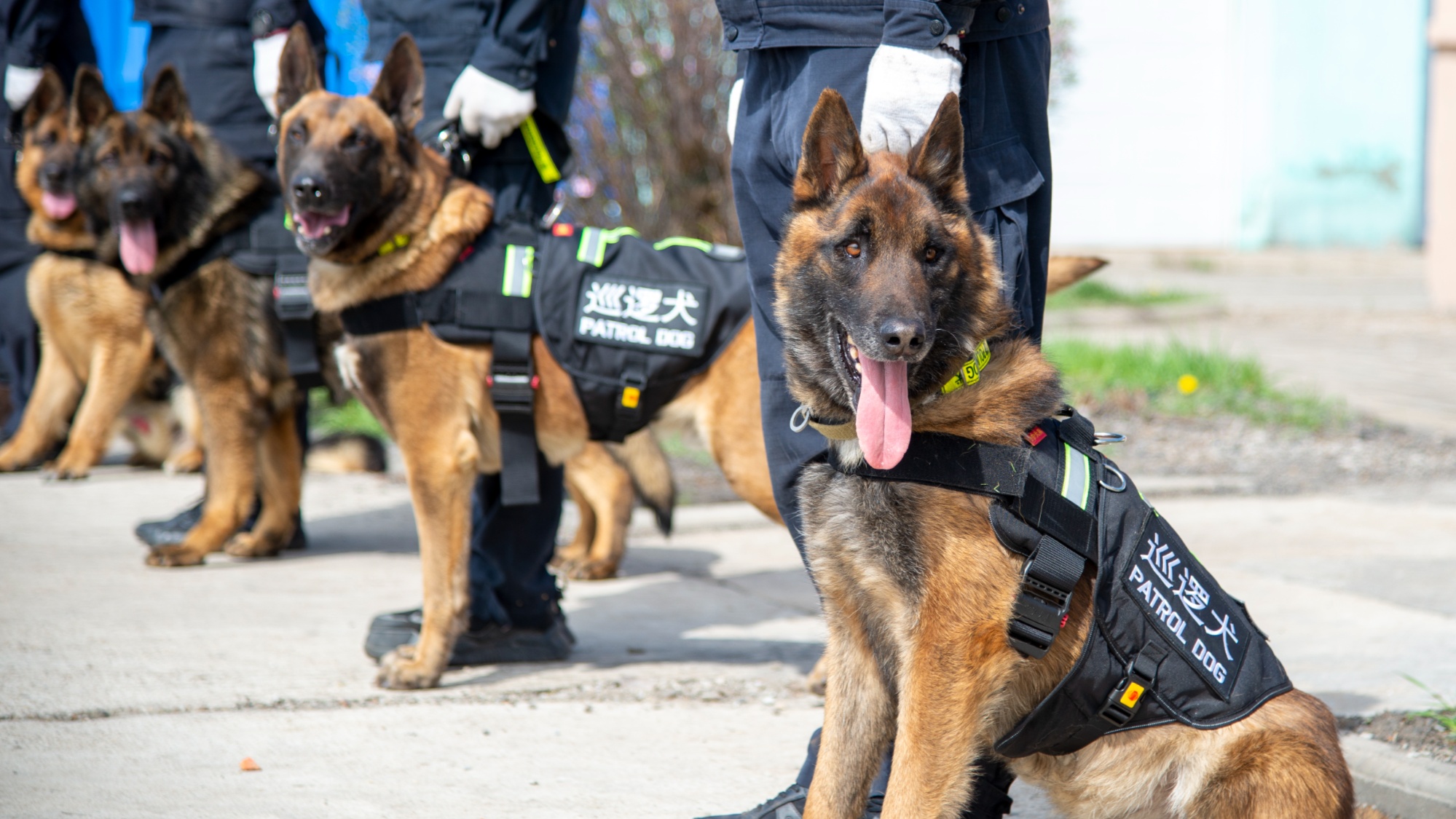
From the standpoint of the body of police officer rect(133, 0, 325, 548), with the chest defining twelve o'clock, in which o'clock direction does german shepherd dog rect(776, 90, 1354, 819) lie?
The german shepherd dog is roughly at 10 o'clock from the police officer.

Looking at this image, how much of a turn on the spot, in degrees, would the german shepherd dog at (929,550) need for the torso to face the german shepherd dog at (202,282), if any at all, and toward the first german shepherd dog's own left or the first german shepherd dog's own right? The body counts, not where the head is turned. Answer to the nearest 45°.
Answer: approximately 90° to the first german shepherd dog's own right

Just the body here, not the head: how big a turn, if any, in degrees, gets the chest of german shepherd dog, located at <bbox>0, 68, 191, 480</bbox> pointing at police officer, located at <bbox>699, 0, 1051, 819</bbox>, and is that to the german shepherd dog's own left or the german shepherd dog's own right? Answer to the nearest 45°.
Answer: approximately 45° to the german shepherd dog's own left

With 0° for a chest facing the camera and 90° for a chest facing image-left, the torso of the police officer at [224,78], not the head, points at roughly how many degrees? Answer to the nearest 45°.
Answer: approximately 45°

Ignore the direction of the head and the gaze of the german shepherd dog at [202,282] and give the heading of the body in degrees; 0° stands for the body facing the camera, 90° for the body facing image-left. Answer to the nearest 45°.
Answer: approximately 45°

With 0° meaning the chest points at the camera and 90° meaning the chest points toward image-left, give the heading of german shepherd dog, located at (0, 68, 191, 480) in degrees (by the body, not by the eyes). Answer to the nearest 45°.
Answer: approximately 45°

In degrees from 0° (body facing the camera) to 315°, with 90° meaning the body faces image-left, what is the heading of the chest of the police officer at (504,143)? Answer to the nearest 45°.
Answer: approximately 45°
